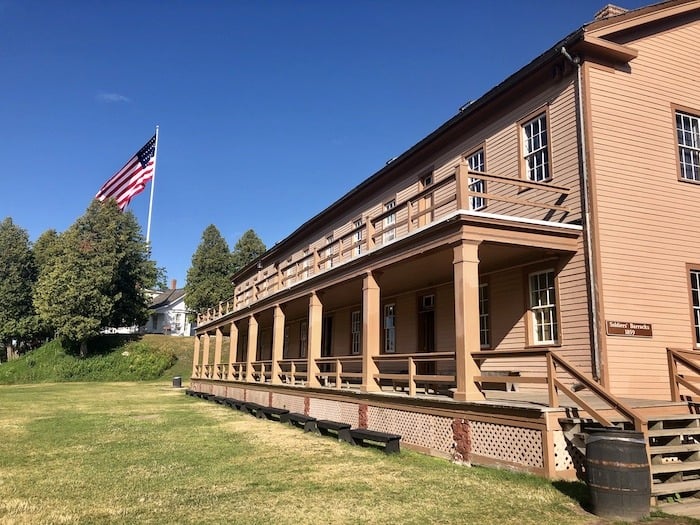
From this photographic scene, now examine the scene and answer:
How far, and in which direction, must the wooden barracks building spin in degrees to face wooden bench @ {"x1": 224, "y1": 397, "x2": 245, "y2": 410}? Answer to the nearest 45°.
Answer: approximately 90° to its right

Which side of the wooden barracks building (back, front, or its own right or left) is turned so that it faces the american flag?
right

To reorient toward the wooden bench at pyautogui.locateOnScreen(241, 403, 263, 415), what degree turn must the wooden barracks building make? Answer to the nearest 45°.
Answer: approximately 90° to its right

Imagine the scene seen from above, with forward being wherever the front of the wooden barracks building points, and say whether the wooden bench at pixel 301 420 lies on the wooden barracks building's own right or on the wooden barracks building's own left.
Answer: on the wooden barracks building's own right

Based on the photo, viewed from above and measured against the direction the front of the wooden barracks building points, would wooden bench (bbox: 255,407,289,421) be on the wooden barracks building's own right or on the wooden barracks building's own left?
on the wooden barracks building's own right

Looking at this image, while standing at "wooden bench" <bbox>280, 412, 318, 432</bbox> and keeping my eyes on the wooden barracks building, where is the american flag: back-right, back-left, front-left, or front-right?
back-left

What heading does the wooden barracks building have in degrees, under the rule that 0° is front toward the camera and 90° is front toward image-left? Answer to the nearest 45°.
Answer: approximately 45°
